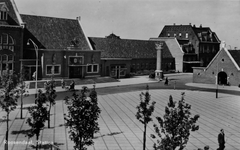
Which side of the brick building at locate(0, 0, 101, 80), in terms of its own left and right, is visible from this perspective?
front

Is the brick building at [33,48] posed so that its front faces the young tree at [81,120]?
yes

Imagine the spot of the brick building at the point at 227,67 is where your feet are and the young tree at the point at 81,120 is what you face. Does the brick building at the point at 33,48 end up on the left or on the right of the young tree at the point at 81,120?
right

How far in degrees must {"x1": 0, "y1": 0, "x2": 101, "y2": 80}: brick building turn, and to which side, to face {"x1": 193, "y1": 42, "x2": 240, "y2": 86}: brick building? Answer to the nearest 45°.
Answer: approximately 90° to its left

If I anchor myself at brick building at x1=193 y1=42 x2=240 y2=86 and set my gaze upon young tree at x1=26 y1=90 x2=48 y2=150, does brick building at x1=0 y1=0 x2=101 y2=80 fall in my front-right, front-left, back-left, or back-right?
front-right

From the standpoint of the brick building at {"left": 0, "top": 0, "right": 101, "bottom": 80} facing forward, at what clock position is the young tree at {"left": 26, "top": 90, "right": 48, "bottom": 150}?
The young tree is roughly at 12 o'clock from the brick building.

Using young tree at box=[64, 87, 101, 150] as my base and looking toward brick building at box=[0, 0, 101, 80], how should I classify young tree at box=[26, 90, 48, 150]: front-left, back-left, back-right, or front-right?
front-left
